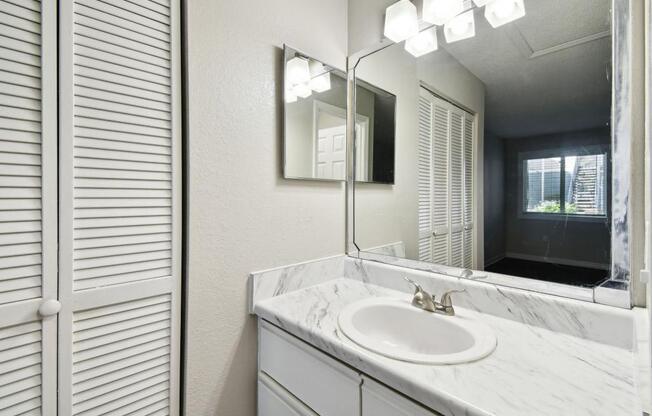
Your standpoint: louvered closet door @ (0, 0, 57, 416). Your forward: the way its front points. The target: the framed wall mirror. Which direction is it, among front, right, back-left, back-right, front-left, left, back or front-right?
front-left

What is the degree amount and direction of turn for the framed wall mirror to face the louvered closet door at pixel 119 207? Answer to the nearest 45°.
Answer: approximately 90° to its right

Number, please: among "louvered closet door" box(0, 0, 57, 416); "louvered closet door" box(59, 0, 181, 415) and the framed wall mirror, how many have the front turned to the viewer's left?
0

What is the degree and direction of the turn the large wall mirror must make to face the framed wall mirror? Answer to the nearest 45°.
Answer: approximately 45° to its right

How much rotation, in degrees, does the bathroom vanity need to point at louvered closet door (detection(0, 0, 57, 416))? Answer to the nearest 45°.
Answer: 0° — it already faces it

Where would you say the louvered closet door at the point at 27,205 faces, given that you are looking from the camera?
facing the viewer and to the right of the viewer

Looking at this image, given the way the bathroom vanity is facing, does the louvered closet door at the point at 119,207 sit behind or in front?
in front

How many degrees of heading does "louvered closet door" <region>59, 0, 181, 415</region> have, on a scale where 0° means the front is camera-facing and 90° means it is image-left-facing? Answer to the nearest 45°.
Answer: approximately 315°

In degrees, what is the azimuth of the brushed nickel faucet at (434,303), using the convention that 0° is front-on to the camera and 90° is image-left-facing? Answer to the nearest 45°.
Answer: approximately 45°

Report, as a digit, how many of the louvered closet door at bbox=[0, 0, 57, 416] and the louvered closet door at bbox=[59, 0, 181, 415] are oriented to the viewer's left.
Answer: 0

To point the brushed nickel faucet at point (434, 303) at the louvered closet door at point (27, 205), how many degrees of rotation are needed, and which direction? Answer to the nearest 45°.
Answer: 0° — it already faces it

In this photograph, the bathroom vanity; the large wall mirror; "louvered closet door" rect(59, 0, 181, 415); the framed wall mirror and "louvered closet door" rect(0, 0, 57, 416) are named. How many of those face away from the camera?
0

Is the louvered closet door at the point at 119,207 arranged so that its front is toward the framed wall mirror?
no

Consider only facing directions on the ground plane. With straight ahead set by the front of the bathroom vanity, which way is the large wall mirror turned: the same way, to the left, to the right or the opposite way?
the same way

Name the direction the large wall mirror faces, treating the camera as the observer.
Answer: facing the viewer and to the left of the viewer
